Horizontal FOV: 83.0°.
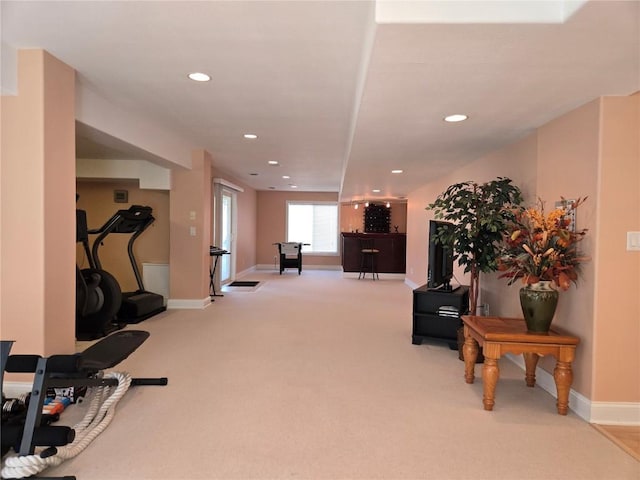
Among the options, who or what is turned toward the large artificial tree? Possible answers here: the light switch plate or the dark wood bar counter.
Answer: the dark wood bar counter

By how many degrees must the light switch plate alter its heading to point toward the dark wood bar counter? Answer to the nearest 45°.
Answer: approximately 135° to its right

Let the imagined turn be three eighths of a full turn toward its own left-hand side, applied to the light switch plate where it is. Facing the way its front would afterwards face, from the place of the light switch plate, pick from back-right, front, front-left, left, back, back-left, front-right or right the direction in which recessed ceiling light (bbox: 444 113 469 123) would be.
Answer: back-left

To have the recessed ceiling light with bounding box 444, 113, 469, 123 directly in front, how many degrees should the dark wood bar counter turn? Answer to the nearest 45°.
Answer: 0° — it already faces it

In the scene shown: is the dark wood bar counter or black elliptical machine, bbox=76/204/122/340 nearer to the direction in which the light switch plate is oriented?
the black elliptical machine

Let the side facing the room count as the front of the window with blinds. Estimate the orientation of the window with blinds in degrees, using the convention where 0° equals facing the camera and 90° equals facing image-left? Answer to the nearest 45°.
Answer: approximately 0°

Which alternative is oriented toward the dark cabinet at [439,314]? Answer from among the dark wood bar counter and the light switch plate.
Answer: the dark wood bar counter

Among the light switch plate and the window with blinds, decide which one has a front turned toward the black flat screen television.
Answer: the window with blinds

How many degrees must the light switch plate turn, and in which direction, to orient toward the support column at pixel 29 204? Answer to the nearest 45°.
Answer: approximately 45° to its right

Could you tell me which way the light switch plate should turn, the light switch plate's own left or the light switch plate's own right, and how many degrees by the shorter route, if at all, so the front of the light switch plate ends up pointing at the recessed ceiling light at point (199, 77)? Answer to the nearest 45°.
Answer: approximately 45° to the light switch plate's own right

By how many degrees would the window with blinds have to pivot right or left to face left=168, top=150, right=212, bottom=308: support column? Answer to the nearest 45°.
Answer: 0° — it already faces it

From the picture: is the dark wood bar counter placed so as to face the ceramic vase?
yes

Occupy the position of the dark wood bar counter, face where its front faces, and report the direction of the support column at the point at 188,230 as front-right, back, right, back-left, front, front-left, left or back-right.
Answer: front-right
